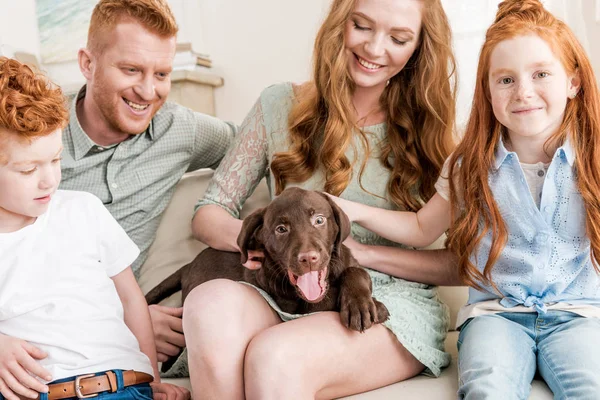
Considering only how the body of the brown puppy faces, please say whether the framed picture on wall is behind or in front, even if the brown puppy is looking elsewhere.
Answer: behind

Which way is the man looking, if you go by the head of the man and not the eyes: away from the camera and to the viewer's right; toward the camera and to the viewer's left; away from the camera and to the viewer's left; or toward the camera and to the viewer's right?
toward the camera and to the viewer's right

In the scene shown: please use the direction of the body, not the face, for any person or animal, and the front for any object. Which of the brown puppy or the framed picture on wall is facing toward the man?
the framed picture on wall

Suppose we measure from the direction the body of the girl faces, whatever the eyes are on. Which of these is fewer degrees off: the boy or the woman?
the boy

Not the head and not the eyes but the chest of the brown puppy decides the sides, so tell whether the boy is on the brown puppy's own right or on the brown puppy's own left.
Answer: on the brown puppy's own right

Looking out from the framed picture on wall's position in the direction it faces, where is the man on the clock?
The man is roughly at 12 o'clock from the framed picture on wall.

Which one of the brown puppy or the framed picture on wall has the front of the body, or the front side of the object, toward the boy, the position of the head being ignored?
the framed picture on wall

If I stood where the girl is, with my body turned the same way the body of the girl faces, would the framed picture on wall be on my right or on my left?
on my right

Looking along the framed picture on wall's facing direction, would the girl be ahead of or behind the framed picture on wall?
ahead

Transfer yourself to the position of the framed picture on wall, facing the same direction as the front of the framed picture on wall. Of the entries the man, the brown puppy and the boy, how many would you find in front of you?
3

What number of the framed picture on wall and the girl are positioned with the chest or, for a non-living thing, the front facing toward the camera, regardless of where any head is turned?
2

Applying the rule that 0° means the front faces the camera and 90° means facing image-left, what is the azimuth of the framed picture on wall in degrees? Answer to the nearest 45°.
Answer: approximately 0°

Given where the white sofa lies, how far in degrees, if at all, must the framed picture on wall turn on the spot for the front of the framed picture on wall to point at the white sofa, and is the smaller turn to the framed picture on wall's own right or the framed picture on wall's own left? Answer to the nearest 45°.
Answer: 0° — it already faces it

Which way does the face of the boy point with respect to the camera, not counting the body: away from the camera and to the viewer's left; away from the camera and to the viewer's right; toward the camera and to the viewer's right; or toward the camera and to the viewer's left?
toward the camera and to the viewer's right
